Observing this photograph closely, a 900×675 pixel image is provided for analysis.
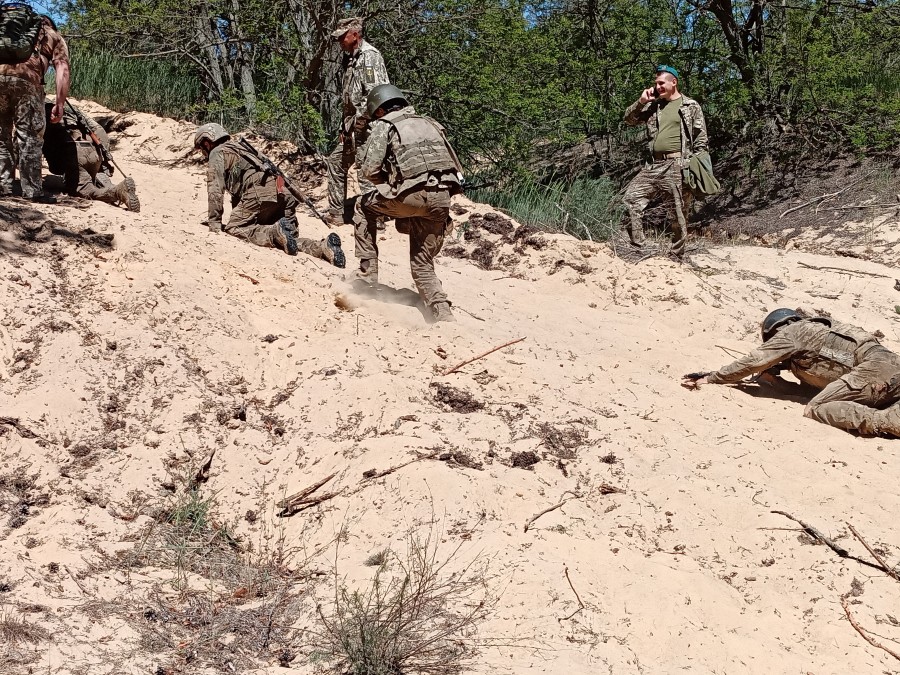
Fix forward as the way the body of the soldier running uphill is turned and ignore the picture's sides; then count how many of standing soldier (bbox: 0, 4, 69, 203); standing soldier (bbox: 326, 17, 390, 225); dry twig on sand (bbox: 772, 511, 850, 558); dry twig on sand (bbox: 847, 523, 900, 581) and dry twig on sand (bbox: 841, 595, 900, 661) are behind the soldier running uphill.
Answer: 3

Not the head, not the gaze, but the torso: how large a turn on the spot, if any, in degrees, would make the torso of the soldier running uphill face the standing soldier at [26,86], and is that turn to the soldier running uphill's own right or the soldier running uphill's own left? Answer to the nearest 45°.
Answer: approximately 45° to the soldier running uphill's own left

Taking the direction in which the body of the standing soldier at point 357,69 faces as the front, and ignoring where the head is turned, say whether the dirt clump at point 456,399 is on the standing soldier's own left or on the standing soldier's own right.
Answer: on the standing soldier's own left

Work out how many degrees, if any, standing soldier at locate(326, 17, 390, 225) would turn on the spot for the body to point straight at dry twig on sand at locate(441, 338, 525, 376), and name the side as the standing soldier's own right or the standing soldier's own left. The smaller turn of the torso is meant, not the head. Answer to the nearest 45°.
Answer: approximately 90° to the standing soldier's own left

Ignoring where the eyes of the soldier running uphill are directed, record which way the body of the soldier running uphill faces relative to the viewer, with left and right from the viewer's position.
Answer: facing away from the viewer and to the left of the viewer

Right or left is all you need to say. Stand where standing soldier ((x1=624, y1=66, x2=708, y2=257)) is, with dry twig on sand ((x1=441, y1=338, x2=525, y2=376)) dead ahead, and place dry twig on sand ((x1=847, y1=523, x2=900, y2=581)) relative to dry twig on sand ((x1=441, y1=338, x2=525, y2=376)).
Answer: left

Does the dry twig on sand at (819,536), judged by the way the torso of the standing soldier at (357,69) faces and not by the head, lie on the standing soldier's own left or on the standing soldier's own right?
on the standing soldier's own left

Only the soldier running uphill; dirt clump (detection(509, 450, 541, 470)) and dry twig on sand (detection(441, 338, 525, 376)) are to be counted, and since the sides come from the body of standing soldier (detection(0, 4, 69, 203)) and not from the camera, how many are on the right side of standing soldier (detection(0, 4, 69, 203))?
3
